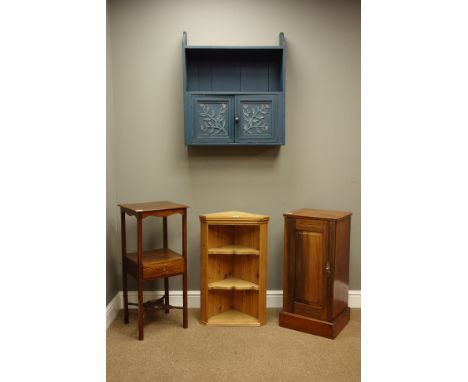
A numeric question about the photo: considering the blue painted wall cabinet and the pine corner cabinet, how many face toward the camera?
2

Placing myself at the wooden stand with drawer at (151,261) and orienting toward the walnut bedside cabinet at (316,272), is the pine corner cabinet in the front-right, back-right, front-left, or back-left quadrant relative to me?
front-left

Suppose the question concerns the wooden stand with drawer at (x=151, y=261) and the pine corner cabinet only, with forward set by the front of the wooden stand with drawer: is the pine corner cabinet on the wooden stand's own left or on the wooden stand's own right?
on the wooden stand's own left

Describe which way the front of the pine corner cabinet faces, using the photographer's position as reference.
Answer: facing the viewer

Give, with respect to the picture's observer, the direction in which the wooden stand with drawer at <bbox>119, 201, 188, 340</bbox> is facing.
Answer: facing the viewer and to the right of the viewer

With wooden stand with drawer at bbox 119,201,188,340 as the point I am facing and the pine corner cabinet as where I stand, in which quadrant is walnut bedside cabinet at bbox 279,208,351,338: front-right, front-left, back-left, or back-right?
back-left

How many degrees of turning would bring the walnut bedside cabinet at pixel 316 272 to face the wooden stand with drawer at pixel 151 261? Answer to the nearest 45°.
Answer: approximately 45° to its right

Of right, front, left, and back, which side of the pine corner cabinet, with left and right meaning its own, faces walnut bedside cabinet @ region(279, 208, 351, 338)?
left

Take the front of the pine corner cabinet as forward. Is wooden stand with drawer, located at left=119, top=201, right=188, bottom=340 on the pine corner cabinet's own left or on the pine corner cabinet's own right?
on the pine corner cabinet's own right

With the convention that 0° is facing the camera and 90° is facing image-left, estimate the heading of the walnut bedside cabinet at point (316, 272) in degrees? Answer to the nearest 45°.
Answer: approximately 45°

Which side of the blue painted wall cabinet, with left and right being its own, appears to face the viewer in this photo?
front
